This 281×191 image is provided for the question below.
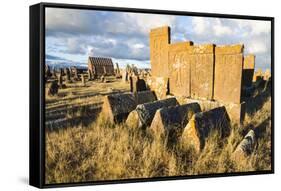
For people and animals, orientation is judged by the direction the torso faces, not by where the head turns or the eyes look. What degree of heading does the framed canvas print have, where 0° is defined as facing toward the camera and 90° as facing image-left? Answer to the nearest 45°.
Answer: approximately 315°
